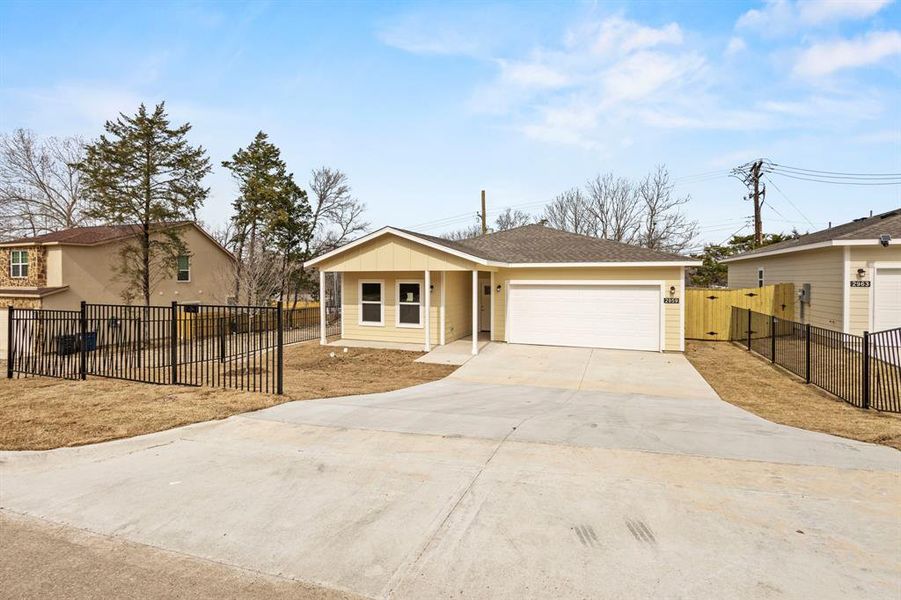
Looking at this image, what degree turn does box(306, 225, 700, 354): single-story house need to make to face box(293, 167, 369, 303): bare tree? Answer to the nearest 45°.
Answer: approximately 135° to its right

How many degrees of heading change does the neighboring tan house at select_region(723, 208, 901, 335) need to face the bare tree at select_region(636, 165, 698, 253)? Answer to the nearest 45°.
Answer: approximately 135° to its right

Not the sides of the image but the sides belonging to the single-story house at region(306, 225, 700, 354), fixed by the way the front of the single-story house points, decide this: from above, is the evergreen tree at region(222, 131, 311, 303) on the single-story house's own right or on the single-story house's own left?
on the single-story house's own right

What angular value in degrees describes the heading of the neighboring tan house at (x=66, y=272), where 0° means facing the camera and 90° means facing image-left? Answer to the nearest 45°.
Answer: approximately 45°

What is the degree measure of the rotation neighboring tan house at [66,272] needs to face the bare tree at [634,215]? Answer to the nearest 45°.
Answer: approximately 135° to its left

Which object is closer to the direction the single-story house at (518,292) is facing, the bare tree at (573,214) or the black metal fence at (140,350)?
the black metal fence

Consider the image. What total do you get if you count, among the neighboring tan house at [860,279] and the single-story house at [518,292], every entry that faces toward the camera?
2

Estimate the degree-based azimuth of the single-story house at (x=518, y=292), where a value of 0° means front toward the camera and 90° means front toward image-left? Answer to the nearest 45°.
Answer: approximately 0°

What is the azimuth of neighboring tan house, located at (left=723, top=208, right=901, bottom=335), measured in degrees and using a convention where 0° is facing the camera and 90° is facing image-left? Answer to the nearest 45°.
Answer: approximately 0°

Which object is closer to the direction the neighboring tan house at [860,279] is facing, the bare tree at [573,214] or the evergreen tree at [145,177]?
the evergreen tree

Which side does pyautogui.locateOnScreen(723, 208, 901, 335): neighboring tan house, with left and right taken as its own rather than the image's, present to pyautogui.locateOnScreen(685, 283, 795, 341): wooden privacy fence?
right

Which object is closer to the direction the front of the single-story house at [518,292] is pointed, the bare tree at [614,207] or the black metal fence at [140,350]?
the black metal fence

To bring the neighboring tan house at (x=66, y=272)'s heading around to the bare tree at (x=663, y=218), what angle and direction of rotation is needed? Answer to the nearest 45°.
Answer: approximately 135° to its left
